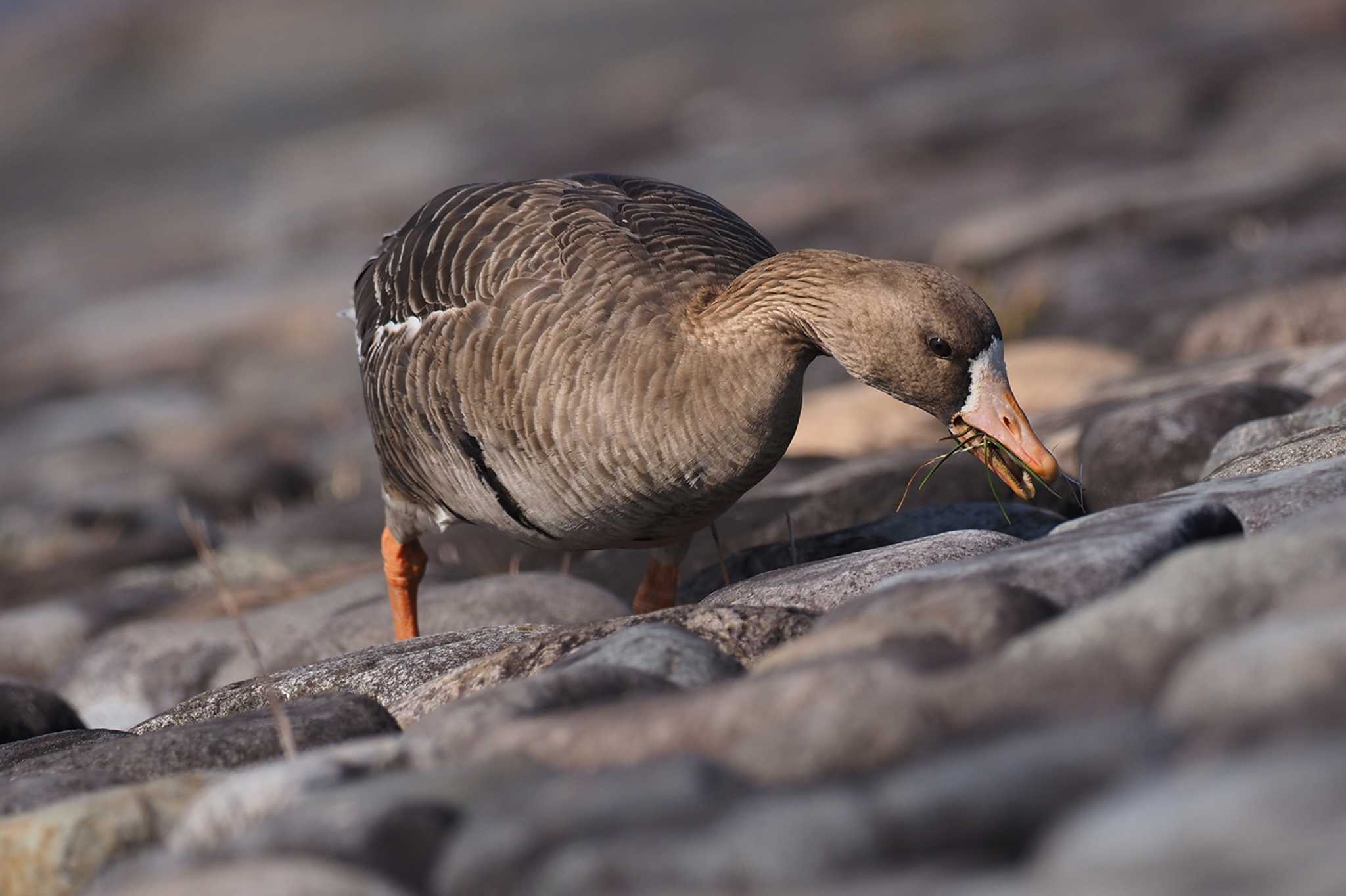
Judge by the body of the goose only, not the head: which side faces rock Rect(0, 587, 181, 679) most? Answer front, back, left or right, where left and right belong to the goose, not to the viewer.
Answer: back

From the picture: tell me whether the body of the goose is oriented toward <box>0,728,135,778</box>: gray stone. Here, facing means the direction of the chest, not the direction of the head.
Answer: no

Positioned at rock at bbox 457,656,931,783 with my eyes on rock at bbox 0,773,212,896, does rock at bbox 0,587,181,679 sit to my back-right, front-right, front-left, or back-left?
front-right

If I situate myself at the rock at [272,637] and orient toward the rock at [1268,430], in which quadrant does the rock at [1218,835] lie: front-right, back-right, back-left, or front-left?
front-right

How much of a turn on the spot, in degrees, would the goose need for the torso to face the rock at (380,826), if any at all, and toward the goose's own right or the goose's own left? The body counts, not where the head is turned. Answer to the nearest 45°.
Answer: approximately 45° to the goose's own right

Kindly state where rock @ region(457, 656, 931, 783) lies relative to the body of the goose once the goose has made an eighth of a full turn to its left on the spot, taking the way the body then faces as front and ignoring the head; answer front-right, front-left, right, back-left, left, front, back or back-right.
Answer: right

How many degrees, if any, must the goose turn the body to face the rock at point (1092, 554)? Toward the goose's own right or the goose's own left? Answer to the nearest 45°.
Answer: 0° — it already faces it

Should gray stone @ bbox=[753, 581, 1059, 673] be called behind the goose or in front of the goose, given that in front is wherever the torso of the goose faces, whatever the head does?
in front

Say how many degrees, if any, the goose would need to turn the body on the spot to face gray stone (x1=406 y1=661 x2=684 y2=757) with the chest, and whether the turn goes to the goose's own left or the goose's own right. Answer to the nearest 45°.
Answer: approximately 45° to the goose's own right

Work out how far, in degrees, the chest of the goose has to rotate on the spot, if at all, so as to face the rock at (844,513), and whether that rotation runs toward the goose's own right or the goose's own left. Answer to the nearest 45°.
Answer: approximately 90° to the goose's own left

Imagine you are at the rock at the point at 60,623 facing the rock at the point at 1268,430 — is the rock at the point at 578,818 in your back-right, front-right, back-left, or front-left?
front-right

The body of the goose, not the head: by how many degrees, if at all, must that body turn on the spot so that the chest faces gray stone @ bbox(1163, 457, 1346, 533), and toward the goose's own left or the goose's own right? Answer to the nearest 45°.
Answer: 0° — it already faces it

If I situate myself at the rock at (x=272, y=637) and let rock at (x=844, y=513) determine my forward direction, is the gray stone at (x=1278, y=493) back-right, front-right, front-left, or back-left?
front-right
